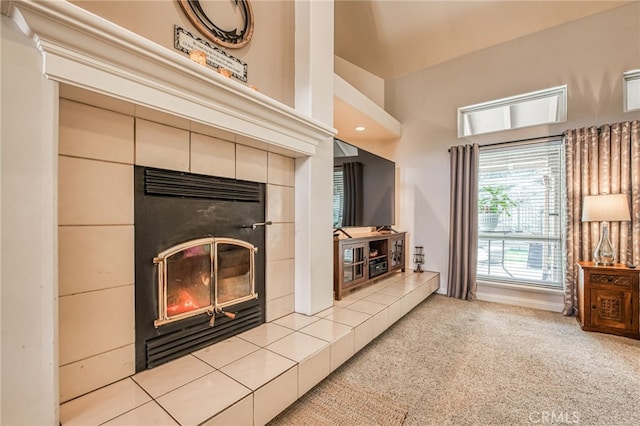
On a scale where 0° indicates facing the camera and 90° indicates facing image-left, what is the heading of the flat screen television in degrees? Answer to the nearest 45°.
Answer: approximately 315°

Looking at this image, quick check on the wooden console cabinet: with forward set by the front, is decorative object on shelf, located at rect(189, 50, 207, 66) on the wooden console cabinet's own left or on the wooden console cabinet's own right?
on the wooden console cabinet's own right

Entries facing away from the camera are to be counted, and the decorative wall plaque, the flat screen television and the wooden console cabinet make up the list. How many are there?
0

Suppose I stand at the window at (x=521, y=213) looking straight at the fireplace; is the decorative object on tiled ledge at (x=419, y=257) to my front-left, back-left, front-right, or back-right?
front-right

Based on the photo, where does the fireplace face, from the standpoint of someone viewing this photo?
facing the viewer and to the right of the viewer

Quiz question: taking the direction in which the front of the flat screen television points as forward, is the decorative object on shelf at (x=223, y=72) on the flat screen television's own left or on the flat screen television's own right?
on the flat screen television's own right

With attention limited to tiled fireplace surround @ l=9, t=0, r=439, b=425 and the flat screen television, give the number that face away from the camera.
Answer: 0

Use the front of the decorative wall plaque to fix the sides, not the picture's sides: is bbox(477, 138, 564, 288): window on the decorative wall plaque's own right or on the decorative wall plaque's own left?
on the decorative wall plaque's own left

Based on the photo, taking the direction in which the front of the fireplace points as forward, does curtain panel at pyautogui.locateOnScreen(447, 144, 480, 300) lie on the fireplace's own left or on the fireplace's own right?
on the fireplace's own left

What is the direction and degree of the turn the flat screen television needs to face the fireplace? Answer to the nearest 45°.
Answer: approximately 90° to its right

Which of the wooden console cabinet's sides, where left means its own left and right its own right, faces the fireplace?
right

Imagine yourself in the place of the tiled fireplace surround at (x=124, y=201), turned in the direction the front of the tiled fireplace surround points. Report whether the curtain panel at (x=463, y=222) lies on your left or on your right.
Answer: on your left

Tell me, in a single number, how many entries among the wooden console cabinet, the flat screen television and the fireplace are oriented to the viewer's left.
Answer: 0
